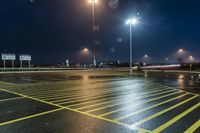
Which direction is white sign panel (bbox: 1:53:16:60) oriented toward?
toward the camera
